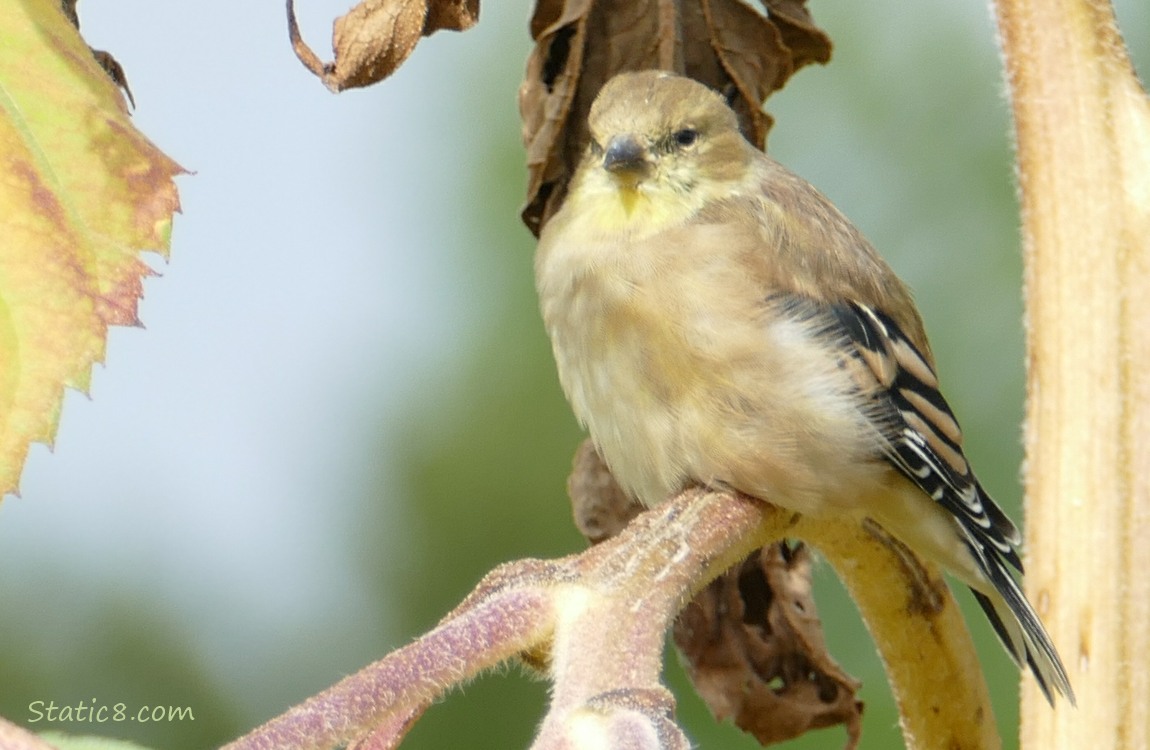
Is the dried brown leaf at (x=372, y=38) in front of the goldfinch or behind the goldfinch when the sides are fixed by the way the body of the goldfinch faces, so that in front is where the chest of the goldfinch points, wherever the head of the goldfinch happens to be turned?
in front

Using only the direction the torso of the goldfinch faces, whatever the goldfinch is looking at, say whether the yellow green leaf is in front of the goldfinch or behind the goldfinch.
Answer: in front

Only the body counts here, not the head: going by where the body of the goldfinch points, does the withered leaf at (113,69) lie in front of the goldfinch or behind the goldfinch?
in front

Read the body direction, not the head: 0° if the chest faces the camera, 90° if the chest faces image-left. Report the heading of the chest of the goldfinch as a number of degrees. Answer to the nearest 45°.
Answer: approximately 45°
